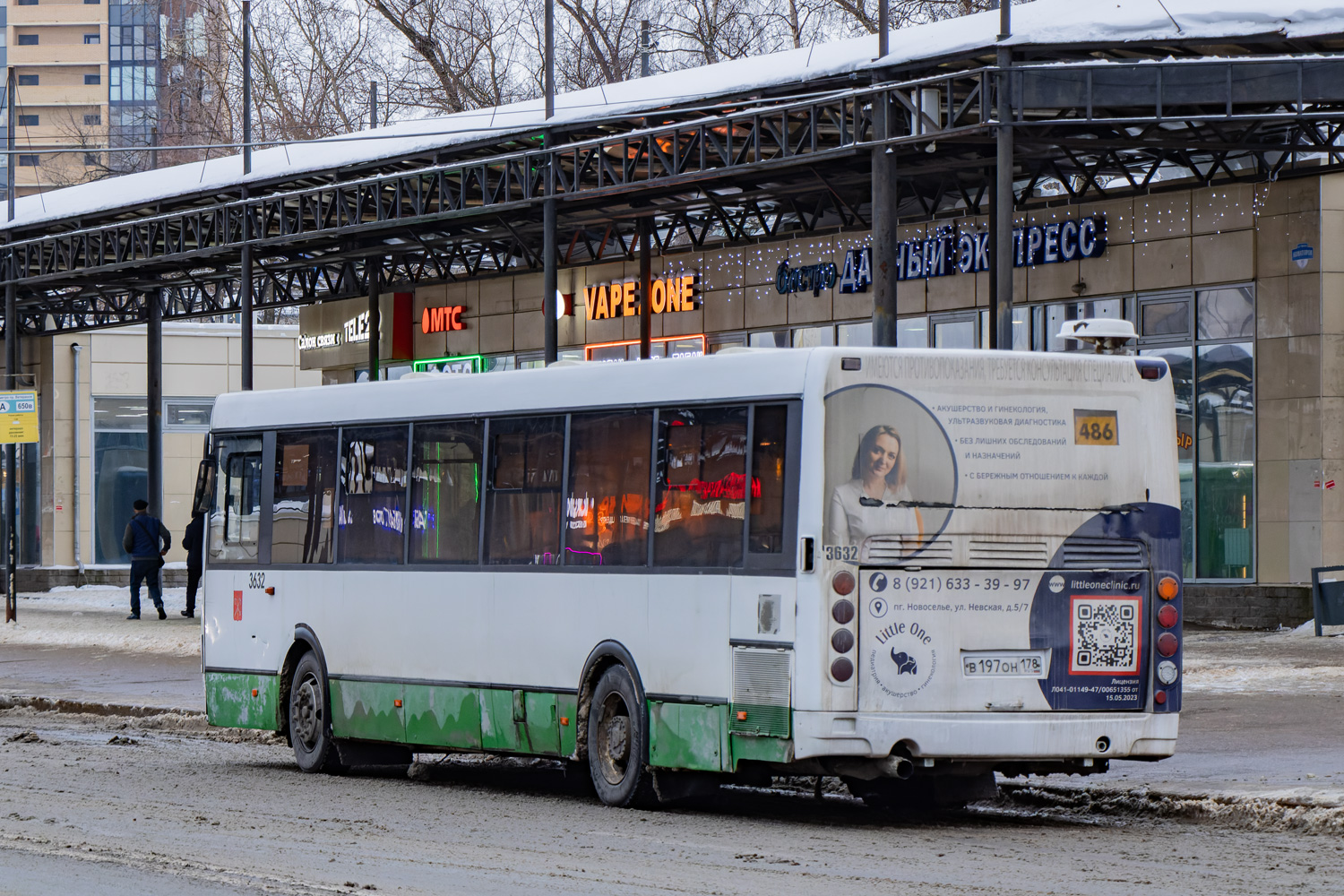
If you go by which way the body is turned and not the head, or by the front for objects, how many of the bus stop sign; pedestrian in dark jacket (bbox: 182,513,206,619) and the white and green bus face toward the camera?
1

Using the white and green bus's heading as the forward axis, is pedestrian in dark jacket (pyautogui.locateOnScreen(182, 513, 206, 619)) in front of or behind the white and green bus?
in front

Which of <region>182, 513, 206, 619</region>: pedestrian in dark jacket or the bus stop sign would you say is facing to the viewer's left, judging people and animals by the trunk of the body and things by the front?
the pedestrian in dark jacket

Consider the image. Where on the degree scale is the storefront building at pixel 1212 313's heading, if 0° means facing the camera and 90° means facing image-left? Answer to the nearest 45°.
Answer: approximately 45°

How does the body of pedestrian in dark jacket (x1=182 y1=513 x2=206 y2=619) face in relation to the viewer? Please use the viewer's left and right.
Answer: facing to the left of the viewer

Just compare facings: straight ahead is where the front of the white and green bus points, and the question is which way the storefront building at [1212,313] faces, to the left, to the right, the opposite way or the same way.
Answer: to the left

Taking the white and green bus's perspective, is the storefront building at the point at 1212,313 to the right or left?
on its right

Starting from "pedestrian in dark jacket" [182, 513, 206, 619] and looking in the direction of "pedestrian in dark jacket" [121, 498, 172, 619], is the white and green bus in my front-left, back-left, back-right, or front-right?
back-left

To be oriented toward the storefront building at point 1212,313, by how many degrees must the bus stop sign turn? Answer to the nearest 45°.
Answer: approximately 45° to its left

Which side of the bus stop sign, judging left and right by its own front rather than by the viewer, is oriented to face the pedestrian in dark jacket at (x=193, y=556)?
left

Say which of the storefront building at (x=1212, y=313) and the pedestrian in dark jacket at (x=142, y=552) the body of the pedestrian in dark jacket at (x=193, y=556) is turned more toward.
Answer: the pedestrian in dark jacket

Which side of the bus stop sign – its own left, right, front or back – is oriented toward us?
front

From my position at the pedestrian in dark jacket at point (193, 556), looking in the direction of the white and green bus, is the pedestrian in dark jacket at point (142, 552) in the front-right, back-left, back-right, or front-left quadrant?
back-right
